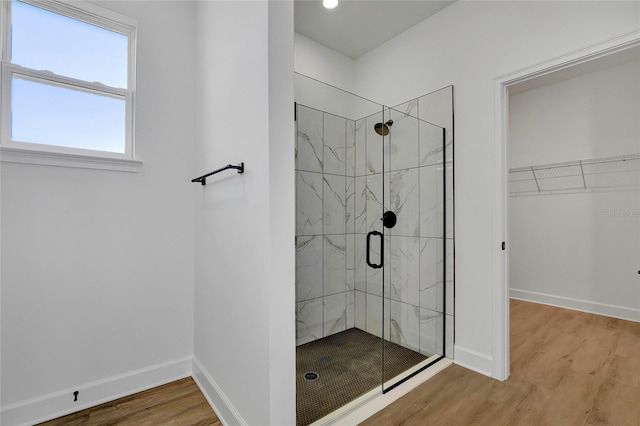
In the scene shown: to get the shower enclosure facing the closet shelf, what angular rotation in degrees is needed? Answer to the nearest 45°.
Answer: approximately 90° to its left

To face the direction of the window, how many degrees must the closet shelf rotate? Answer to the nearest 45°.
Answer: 0° — it already faces it

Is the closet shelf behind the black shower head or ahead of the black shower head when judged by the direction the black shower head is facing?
behind

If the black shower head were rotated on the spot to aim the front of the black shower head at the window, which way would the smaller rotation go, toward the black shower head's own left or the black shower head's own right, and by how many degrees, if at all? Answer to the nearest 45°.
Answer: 0° — it already faces it

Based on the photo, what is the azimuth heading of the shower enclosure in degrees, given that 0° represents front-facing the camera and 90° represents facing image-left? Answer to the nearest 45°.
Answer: approximately 315°

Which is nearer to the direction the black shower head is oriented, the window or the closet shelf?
the window

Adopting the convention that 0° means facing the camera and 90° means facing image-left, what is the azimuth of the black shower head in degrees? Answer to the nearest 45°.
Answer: approximately 45°
